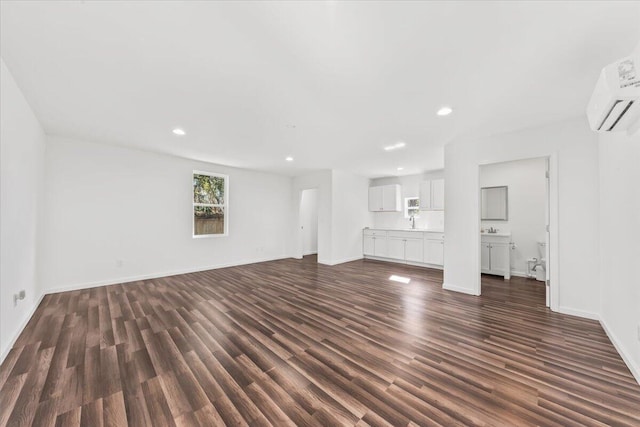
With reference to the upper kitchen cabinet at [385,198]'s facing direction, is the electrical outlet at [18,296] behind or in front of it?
in front

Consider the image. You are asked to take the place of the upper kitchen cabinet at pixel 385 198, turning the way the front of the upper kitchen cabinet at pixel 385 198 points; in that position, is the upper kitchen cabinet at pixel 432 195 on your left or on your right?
on your left

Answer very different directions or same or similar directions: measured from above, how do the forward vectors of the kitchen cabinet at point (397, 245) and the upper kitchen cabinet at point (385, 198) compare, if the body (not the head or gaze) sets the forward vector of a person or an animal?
same or similar directions

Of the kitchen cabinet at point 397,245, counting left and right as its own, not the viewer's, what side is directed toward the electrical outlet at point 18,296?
front

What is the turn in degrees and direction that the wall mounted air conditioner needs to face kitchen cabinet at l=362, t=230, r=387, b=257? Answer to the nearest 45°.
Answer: approximately 45° to its right

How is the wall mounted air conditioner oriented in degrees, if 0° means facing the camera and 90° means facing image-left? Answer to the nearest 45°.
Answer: approximately 90°

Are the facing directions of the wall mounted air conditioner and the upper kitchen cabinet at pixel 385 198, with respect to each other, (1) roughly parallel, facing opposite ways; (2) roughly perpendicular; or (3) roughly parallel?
roughly perpendicular

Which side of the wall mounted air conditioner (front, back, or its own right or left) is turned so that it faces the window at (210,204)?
front

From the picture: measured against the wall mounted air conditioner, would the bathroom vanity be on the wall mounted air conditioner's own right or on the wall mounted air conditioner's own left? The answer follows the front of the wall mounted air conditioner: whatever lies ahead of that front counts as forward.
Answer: on the wall mounted air conditioner's own right

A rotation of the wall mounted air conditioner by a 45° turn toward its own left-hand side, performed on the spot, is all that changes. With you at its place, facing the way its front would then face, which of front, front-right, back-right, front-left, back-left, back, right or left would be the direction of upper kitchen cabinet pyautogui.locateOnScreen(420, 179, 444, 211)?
right

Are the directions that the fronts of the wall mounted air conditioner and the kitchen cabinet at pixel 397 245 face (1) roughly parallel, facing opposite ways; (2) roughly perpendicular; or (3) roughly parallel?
roughly perpendicular
